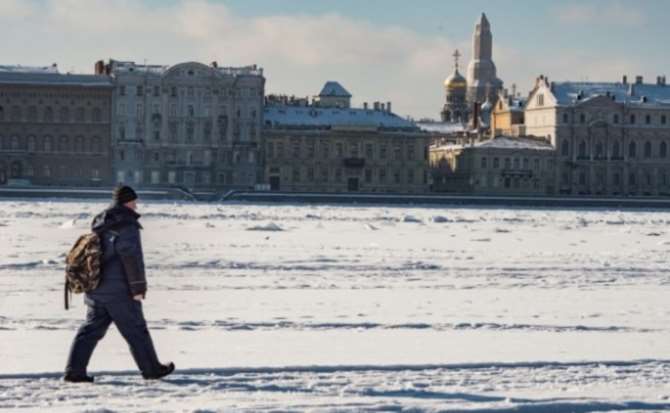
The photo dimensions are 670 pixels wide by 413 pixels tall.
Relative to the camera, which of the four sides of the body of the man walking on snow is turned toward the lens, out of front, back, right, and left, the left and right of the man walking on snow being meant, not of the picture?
right

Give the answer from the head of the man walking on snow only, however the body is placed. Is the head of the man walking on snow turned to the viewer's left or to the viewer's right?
to the viewer's right
